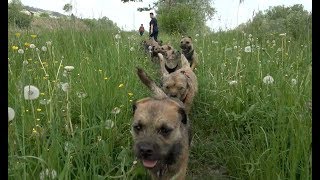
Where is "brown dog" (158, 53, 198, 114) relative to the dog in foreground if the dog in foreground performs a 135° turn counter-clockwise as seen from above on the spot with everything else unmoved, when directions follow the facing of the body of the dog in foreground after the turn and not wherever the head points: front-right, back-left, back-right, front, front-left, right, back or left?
front-left

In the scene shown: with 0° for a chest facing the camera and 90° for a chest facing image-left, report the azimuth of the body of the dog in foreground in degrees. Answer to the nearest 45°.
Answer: approximately 0°

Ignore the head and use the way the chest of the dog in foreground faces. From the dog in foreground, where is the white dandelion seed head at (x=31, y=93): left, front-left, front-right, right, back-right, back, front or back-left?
front-right

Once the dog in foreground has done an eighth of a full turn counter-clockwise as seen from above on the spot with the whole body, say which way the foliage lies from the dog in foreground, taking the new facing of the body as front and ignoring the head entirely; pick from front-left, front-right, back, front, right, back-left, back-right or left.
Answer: back

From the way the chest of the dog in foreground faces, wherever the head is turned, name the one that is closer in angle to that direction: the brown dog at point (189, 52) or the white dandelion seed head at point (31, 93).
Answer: the white dandelion seed head

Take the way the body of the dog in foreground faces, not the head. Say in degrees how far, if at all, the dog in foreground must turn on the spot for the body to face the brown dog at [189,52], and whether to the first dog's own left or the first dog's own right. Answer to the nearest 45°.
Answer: approximately 180°
